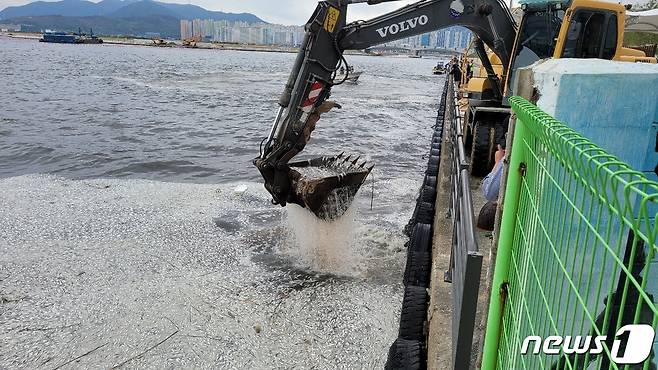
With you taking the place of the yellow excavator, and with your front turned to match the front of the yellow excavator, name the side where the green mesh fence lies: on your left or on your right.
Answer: on your left

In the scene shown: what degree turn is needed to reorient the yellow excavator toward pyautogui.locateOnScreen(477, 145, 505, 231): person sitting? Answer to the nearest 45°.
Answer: approximately 90° to its left
